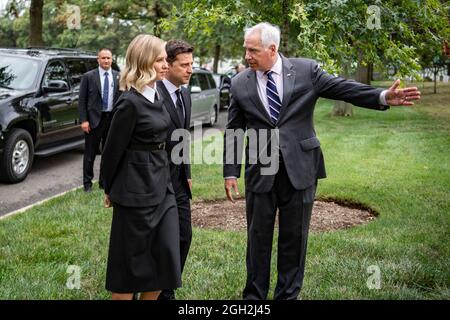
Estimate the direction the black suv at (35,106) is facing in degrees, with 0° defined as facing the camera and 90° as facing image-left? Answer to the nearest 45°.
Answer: approximately 45°

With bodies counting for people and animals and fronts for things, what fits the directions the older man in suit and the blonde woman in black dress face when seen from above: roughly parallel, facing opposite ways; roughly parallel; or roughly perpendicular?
roughly perpendicular

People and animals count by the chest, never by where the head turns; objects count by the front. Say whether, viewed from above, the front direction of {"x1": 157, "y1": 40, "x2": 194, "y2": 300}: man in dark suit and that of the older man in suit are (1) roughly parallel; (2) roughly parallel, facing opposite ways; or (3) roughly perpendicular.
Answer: roughly perpendicular

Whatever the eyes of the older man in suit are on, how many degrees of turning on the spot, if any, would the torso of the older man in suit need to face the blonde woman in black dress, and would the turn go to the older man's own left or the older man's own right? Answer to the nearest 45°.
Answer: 0° — they already face them

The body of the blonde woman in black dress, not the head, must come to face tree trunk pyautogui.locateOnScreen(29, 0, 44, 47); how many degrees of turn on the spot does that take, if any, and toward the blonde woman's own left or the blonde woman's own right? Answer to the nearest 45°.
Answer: approximately 135° to the blonde woman's own left

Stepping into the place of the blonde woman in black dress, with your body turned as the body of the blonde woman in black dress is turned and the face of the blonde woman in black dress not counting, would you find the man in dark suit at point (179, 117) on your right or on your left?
on your left

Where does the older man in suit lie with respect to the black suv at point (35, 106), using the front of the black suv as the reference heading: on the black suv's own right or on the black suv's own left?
on the black suv's own left

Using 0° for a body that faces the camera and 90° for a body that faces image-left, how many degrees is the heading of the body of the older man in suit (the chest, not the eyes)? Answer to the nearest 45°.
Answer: approximately 45°

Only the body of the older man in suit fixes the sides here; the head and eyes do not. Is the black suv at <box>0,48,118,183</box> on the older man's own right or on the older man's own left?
on the older man's own right

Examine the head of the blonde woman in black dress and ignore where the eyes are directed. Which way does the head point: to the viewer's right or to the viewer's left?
to the viewer's right

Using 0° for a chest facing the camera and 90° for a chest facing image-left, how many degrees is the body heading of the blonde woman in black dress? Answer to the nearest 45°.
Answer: approximately 315°
